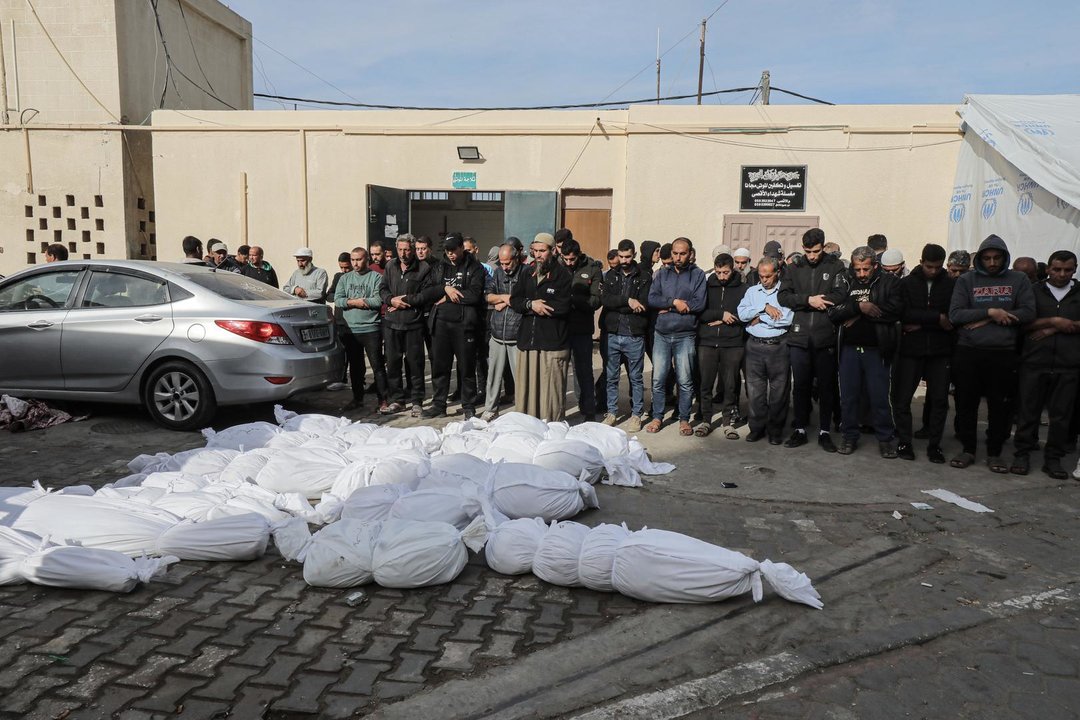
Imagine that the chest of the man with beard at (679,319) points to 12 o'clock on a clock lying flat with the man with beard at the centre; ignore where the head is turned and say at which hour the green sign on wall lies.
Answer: The green sign on wall is roughly at 5 o'clock from the man with beard.

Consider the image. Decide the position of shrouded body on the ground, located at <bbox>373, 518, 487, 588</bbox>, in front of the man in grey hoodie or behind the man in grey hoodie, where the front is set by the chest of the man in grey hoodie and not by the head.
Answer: in front

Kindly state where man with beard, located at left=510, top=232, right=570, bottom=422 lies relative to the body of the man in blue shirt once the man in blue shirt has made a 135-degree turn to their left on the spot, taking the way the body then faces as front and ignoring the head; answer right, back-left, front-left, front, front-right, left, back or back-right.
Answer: back-left

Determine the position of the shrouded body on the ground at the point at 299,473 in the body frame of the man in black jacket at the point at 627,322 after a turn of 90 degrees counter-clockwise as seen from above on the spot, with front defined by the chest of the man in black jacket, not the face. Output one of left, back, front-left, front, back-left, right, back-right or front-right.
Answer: back-right

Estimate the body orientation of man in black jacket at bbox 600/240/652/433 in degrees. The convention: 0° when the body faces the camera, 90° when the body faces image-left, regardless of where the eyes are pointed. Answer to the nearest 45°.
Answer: approximately 0°

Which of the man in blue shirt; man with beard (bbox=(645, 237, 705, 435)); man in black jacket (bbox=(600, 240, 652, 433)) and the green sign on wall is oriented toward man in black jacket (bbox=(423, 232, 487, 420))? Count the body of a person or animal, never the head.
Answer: the green sign on wall

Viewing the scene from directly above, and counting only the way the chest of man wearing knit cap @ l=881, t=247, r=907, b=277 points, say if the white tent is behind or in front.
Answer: behind

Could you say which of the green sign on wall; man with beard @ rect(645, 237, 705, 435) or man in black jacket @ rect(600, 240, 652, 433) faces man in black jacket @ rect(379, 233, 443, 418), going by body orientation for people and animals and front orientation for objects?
the green sign on wall

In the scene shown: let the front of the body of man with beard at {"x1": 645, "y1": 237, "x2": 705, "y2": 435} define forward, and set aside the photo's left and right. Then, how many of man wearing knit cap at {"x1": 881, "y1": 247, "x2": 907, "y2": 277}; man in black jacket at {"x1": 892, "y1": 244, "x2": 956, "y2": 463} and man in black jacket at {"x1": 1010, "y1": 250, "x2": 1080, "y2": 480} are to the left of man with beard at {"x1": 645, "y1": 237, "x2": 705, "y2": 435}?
3

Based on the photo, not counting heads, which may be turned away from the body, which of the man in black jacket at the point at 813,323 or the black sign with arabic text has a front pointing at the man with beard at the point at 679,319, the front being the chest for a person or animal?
the black sign with arabic text

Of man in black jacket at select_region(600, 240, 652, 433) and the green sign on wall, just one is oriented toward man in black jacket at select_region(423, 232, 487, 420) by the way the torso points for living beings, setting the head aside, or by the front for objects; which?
the green sign on wall
